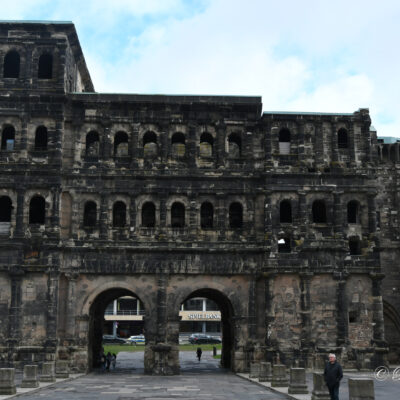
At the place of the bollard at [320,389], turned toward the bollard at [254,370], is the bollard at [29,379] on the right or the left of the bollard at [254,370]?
left

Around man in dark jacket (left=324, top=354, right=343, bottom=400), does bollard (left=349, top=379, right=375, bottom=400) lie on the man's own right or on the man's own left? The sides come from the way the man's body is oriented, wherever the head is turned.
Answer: on the man's own left

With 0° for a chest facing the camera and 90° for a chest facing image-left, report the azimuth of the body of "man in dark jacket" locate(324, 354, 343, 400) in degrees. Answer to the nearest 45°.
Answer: approximately 0°

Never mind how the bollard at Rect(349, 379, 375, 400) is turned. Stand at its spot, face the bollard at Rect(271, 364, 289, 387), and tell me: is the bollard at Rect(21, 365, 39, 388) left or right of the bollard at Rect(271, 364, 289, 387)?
left

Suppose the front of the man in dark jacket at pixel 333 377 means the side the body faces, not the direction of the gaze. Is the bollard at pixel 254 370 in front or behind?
behind

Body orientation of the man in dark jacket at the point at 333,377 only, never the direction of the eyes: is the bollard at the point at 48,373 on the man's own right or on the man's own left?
on the man's own right
